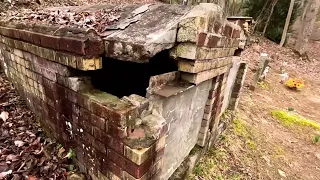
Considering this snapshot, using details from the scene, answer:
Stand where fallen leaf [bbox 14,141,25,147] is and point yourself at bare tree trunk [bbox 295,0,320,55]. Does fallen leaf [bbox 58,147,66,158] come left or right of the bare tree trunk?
right
